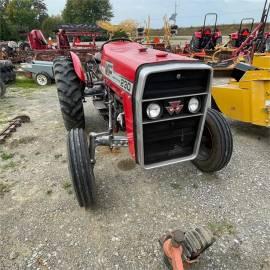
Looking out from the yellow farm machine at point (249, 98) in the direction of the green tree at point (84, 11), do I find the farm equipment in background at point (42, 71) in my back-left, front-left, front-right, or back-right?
front-left

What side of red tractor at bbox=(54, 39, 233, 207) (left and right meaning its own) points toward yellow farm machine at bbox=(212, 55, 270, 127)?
left

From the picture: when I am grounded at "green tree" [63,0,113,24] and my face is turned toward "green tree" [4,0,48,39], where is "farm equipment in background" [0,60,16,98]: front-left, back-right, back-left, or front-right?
front-left

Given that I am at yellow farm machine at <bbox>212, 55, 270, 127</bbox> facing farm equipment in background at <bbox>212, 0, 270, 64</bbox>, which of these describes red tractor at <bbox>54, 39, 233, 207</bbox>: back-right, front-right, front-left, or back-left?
back-left

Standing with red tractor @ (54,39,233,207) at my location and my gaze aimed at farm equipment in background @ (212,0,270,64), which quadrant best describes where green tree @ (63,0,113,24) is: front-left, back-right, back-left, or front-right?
front-left

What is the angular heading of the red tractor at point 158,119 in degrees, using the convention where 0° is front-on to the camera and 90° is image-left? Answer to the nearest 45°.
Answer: approximately 315°

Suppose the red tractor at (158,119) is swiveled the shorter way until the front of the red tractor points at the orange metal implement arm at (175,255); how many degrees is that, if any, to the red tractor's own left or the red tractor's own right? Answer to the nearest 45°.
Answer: approximately 45° to the red tractor's own right
